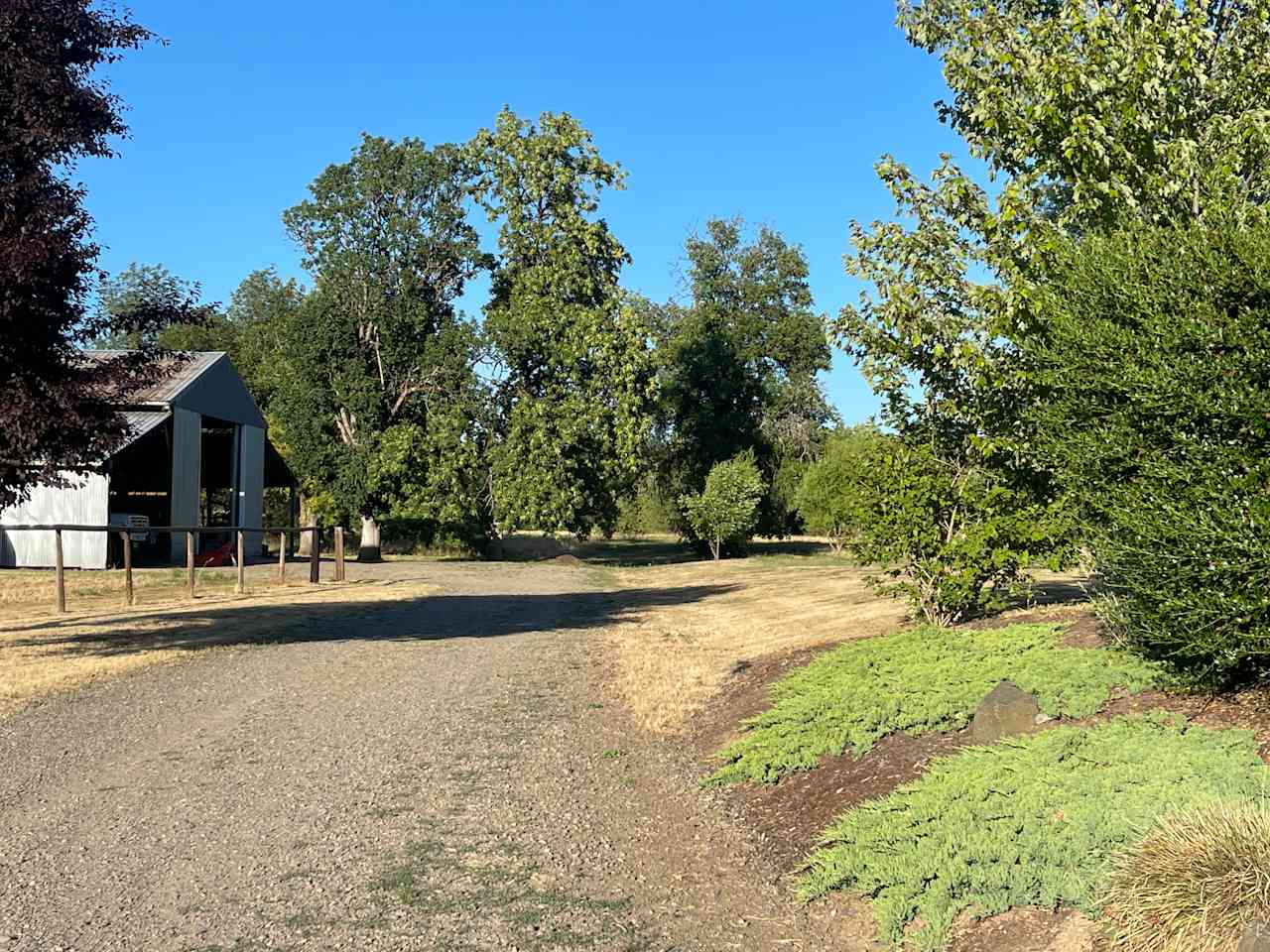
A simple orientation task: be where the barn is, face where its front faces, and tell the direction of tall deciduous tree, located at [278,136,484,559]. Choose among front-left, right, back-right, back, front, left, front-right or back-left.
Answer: left

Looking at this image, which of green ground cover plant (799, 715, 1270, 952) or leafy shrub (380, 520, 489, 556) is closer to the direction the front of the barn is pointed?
the green ground cover plant

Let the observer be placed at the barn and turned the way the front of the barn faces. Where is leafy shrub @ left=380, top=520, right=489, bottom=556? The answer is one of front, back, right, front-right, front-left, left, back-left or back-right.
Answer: left

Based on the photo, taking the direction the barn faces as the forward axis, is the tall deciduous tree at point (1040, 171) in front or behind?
in front

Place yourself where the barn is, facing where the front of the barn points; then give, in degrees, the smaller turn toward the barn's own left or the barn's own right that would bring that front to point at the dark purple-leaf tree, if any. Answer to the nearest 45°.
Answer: approximately 45° to the barn's own right

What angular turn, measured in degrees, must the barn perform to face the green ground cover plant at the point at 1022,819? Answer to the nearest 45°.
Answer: approximately 45° to its right

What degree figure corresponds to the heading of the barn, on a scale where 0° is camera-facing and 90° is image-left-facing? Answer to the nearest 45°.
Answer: approximately 315°
